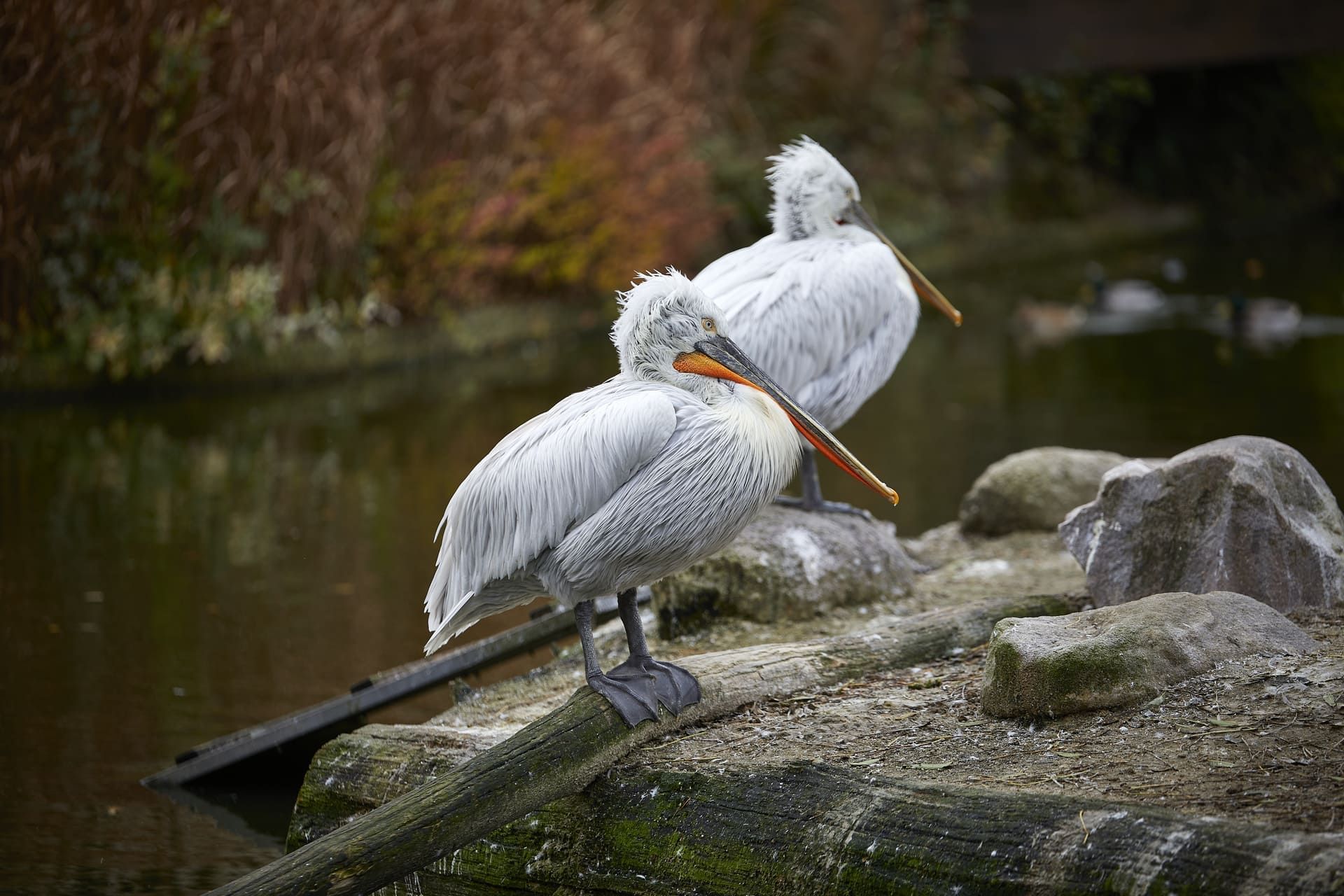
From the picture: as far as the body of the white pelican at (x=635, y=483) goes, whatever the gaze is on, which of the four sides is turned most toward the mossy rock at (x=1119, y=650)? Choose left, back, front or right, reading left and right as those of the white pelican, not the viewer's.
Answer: front

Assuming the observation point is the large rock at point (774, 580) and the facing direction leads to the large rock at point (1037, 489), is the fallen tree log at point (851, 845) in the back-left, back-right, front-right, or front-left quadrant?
back-right

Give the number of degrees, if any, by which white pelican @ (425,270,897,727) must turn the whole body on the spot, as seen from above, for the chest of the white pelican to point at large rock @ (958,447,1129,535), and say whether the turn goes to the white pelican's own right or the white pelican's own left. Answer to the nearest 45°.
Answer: approximately 45° to the white pelican's own left

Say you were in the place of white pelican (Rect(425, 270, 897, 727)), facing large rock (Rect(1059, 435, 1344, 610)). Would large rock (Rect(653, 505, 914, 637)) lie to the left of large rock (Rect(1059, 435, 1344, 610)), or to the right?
left

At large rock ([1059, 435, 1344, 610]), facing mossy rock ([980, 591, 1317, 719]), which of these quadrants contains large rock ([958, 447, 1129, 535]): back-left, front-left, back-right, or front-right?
back-right

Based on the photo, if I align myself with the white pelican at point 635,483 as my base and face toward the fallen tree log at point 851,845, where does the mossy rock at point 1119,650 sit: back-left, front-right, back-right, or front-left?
front-left

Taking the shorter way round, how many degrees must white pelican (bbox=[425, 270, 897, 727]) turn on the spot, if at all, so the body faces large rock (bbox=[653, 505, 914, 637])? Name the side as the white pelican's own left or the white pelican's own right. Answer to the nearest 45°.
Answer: approximately 90° to the white pelican's own left

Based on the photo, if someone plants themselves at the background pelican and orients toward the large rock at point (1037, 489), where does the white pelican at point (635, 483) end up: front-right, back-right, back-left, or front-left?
back-right

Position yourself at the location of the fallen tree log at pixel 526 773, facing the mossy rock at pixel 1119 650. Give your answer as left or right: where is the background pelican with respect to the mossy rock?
left

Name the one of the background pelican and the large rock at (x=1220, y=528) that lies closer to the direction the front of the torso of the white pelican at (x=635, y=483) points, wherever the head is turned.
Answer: the large rock

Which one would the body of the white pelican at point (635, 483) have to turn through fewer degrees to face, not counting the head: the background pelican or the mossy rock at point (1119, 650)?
the mossy rock

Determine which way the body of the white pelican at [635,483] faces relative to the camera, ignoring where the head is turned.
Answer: to the viewer's right
